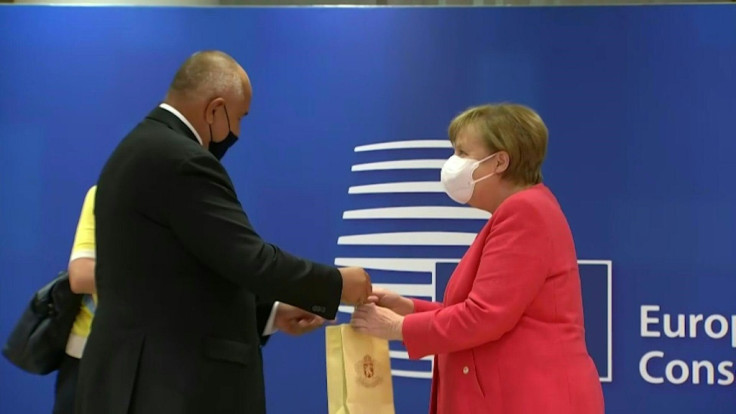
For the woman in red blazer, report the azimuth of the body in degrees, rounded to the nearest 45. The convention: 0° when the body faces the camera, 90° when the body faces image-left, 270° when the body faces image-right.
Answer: approximately 90°

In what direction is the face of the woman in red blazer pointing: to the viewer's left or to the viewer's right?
to the viewer's left

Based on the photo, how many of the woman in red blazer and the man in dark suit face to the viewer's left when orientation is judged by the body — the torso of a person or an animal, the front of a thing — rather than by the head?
1

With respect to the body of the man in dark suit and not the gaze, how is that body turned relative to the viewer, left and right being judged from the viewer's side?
facing away from the viewer and to the right of the viewer

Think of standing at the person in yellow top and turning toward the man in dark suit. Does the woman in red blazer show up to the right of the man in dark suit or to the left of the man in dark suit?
left

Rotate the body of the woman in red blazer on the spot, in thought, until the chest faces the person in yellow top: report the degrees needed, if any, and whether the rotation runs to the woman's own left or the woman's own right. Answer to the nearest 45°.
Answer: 0° — they already face them

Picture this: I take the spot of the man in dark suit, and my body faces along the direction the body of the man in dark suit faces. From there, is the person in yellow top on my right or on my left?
on my left

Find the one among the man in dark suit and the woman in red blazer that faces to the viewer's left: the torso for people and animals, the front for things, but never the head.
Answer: the woman in red blazer

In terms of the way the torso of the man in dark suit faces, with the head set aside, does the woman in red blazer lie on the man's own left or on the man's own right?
on the man's own right
